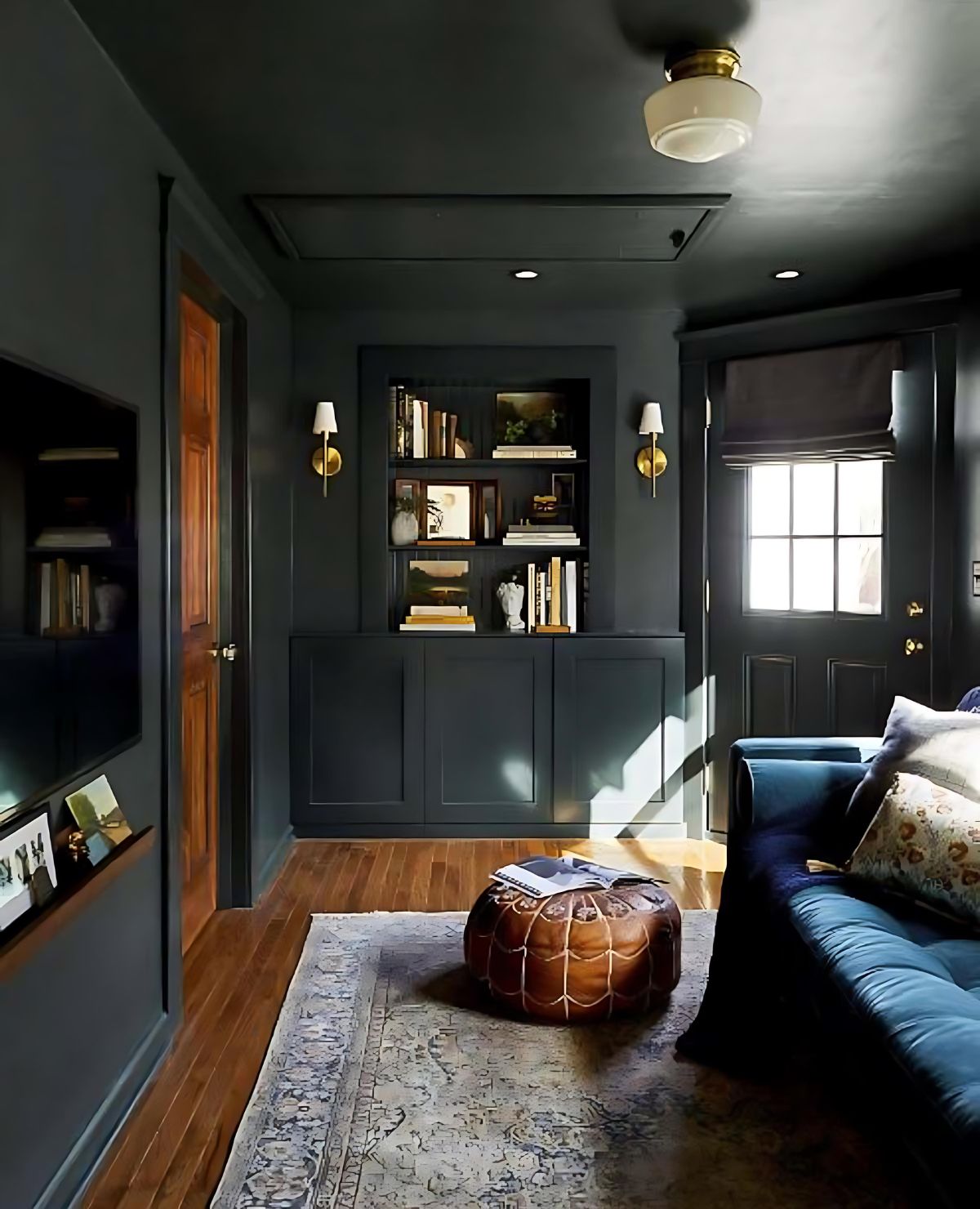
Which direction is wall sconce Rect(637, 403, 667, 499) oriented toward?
toward the camera

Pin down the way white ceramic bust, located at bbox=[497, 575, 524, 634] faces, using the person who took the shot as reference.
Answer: facing the viewer and to the left of the viewer

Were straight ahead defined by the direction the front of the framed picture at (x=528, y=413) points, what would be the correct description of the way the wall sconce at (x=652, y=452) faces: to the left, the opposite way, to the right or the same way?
the same way

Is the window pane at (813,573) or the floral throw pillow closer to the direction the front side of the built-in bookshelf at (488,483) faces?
the floral throw pillow

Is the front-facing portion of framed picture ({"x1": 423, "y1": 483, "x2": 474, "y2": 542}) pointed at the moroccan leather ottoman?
yes

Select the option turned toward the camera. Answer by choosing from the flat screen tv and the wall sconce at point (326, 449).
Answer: the wall sconce

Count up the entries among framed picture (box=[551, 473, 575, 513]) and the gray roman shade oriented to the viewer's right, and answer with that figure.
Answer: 0

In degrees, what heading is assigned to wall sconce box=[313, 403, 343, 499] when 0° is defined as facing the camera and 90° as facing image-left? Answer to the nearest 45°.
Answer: approximately 0°

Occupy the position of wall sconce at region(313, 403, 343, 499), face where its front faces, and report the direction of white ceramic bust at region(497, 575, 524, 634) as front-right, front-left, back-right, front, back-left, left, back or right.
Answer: left

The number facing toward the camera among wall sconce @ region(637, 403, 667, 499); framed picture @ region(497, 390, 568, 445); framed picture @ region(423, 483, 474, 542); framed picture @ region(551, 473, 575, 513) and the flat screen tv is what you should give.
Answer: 4

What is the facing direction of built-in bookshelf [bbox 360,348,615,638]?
toward the camera

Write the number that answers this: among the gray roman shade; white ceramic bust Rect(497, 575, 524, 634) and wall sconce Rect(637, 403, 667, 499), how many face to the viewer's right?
0

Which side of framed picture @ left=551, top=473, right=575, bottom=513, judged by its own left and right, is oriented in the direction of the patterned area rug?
front

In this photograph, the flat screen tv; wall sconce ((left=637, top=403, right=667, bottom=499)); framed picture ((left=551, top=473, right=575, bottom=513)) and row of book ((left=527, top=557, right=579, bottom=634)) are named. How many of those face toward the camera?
3

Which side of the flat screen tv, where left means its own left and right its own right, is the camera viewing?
right
